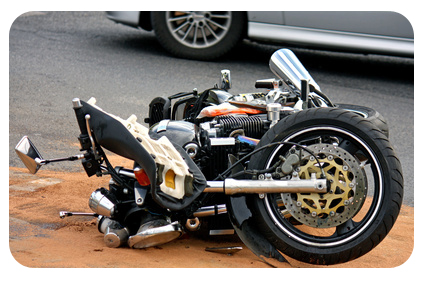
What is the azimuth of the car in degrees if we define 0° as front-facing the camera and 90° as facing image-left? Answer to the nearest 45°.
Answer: approximately 90°

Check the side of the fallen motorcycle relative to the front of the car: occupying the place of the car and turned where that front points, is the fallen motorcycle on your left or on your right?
on your left
